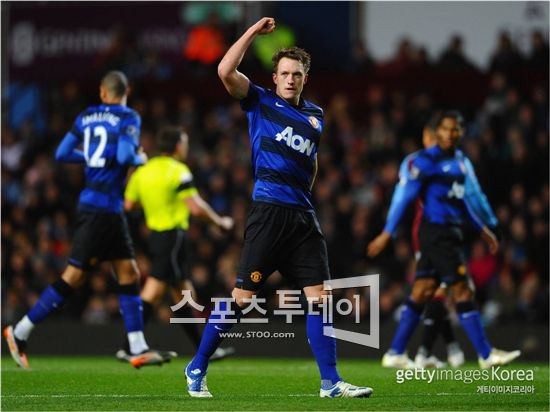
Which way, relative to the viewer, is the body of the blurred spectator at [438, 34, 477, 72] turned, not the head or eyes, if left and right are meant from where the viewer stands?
facing the viewer

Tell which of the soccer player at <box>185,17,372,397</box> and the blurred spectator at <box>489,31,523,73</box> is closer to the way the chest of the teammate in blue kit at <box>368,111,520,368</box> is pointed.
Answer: the soccer player

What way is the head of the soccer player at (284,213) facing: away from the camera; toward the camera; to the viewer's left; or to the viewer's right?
toward the camera

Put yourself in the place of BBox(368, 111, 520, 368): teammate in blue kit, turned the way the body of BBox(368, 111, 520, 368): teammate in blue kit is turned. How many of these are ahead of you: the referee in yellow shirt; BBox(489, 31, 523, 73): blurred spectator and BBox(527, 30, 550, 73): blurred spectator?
0

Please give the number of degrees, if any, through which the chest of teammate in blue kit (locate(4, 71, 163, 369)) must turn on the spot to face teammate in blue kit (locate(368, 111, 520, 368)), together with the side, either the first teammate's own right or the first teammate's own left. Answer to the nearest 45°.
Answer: approximately 45° to the first teammate's own right

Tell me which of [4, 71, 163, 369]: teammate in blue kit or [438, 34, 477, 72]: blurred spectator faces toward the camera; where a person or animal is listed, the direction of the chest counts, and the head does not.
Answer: the blurred spectator

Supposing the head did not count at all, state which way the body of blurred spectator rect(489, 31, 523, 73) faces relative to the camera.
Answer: toward the camera

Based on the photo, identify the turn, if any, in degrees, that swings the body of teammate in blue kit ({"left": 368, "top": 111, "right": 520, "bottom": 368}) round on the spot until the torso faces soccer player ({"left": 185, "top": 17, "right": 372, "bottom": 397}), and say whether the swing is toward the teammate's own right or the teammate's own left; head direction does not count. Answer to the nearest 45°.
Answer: approximately 45° to the teammate's own right

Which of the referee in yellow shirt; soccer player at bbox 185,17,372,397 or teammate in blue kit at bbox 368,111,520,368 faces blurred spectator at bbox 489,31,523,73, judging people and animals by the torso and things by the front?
the referee in yellow shirt

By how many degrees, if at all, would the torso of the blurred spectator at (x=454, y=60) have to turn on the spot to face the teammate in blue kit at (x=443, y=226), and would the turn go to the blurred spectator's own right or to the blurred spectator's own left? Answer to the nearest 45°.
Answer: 0° — they already face them

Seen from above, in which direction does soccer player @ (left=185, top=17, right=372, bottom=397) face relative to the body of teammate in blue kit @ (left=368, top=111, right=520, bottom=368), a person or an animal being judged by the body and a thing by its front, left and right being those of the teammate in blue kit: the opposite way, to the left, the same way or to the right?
the same way

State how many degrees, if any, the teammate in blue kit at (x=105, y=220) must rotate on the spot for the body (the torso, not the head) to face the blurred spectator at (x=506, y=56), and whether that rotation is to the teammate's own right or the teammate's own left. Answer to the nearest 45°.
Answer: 0° — they already face them
